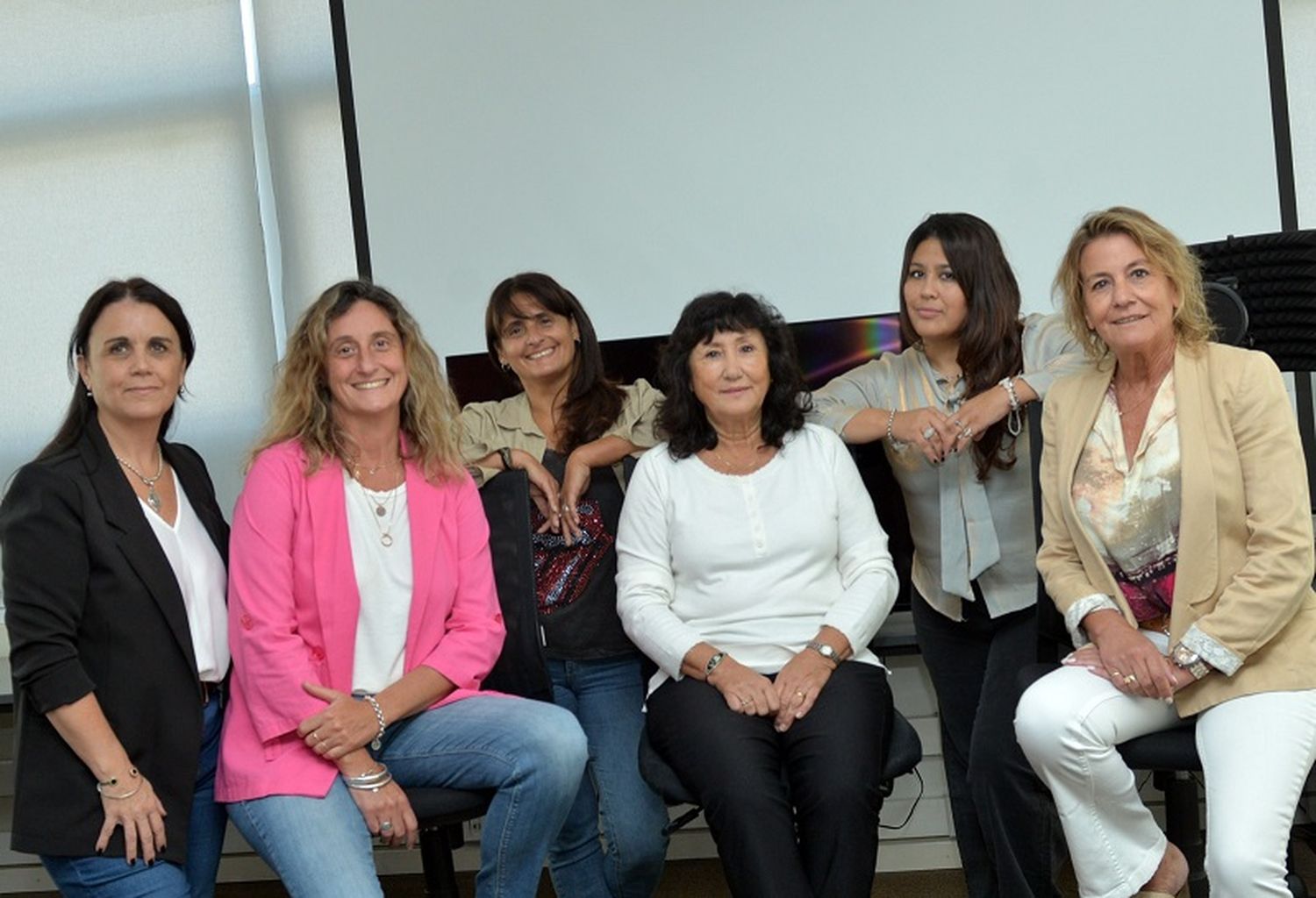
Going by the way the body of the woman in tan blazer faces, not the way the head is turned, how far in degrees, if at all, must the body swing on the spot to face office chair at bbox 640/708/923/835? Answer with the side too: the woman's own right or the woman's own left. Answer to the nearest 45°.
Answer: approximately 45° to the woman's own right

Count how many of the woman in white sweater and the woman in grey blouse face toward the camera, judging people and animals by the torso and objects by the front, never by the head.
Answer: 2

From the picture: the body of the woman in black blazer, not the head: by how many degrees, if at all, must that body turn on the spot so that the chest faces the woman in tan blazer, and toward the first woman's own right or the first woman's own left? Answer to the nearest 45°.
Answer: approximately 45° to the first woman's own left

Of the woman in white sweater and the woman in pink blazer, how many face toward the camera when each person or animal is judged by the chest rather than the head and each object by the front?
2

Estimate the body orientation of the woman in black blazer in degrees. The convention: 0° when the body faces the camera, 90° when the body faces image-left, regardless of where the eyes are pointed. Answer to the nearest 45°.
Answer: approximately 315°

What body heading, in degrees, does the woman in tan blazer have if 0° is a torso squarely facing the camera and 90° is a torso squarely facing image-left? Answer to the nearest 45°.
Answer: approximately 45°
